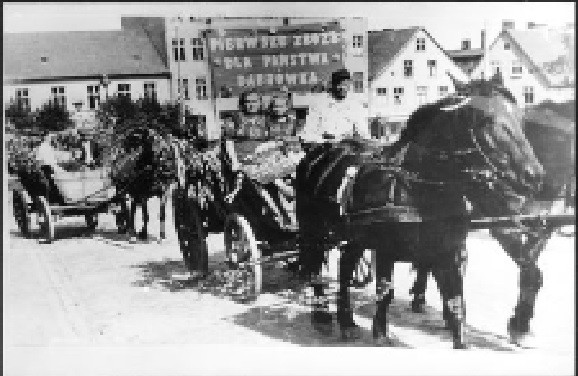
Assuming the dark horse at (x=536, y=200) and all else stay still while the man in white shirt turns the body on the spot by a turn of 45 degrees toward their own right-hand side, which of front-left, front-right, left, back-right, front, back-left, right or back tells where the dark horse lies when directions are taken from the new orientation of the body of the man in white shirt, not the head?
left

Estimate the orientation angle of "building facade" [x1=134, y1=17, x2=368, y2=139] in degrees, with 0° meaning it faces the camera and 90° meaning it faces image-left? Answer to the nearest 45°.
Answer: approximately 0°

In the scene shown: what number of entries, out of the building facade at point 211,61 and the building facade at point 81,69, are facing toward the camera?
2

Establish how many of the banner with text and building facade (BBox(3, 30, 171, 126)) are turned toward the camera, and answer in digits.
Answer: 2

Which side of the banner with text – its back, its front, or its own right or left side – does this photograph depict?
front

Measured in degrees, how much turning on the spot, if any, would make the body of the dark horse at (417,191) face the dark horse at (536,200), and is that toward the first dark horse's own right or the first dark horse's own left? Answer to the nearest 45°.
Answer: approximately 45° to the first dark horse's own left

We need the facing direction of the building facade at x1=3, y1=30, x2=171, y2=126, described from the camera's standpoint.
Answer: facing the viewer

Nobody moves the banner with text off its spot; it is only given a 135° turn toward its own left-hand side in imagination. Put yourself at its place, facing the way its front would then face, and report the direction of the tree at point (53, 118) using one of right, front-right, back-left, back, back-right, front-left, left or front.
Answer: back-left

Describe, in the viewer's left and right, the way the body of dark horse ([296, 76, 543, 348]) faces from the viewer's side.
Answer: facing the viewer and to the right of the viewer

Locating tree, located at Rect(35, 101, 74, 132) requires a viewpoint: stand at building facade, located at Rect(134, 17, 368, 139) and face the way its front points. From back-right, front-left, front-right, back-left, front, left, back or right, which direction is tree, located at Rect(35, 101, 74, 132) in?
right
